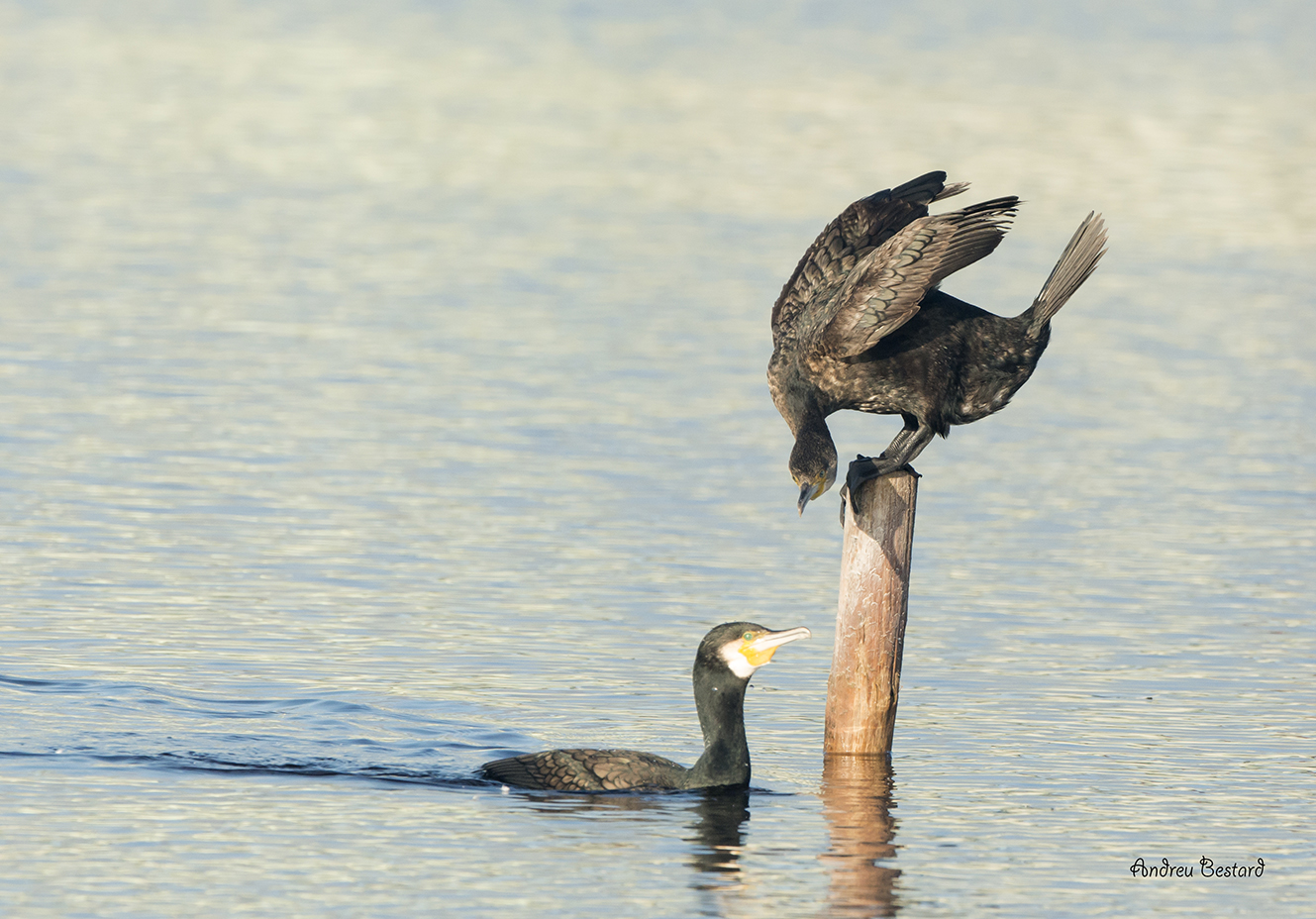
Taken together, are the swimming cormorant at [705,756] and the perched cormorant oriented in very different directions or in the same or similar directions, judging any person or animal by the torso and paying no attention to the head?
very different directions

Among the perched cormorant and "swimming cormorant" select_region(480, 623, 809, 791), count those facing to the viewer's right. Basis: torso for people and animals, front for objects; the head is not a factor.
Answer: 1

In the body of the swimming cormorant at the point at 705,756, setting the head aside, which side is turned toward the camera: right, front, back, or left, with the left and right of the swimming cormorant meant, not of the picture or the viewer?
right

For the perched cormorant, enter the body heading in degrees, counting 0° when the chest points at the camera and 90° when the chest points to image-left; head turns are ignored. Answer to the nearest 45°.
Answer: approximately 90°

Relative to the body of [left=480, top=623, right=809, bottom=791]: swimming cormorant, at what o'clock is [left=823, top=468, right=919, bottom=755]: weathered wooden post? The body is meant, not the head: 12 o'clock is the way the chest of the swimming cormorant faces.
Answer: The weathered wooden post is roughly at 11 o'clock from the swimming cormorant.
